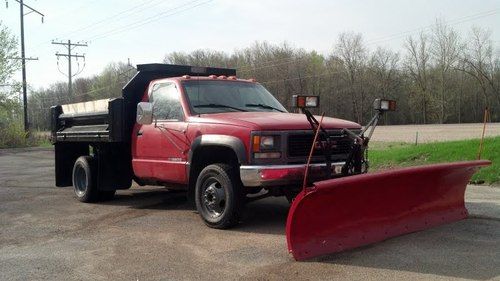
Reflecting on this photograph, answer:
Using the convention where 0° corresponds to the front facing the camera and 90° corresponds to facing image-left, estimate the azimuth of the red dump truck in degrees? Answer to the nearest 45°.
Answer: approximately 315°
